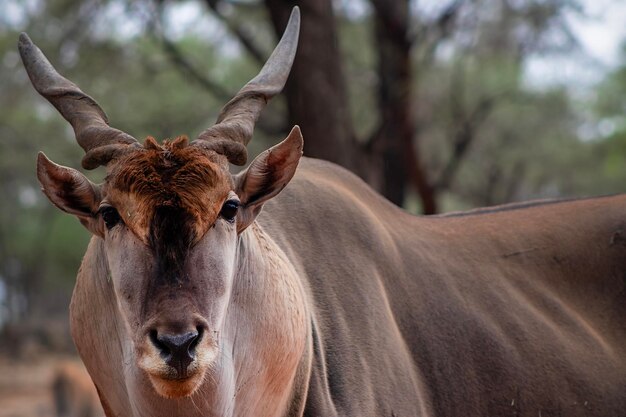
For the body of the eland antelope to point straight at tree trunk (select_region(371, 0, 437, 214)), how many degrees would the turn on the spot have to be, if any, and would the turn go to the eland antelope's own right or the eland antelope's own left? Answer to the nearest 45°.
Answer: approximately 135° to the eland antelope's own right

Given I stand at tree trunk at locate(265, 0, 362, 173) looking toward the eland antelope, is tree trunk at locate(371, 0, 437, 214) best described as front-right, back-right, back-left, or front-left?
back-left

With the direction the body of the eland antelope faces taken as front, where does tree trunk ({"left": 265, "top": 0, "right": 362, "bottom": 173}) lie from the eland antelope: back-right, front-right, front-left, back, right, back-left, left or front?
back-right

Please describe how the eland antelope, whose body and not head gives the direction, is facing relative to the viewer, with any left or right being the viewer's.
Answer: facing the viewer and to the left of the viewer
